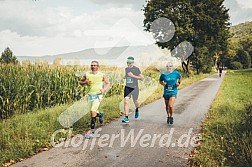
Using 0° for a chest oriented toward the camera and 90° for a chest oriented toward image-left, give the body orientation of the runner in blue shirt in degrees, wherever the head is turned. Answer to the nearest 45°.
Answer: approximately 0°

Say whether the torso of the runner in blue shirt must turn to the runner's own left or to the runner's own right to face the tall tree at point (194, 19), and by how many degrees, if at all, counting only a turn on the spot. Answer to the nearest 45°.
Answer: approximately 180°

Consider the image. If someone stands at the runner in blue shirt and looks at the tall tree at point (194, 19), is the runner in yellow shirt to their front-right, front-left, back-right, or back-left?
back-left

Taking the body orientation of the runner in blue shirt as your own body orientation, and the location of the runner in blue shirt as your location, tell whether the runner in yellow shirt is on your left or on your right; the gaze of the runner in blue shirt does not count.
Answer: on your right

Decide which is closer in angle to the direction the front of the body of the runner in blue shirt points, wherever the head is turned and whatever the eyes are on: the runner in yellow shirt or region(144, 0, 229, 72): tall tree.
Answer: the runner in yellow shirt
